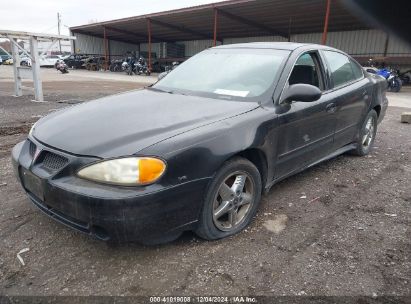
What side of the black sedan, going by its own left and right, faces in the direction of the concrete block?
back

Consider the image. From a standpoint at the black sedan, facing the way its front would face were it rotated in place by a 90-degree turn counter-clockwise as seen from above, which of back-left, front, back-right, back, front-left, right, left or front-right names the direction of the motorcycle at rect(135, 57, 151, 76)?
back-left

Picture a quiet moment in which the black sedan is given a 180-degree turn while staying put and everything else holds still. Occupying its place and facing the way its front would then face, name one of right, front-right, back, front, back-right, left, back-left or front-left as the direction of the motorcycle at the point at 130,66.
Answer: front-left

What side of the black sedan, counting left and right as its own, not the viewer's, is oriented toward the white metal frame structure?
right

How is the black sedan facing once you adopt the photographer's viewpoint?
facing the viewer and to the left of the viewer

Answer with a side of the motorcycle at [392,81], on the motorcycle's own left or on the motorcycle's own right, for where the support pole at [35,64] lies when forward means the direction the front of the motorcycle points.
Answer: on the motorcycle's own right

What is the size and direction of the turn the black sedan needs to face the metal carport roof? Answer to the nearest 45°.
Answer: approximately 135° to its right

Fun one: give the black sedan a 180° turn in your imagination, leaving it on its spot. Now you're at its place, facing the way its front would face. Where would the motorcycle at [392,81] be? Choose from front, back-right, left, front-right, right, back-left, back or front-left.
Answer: front
